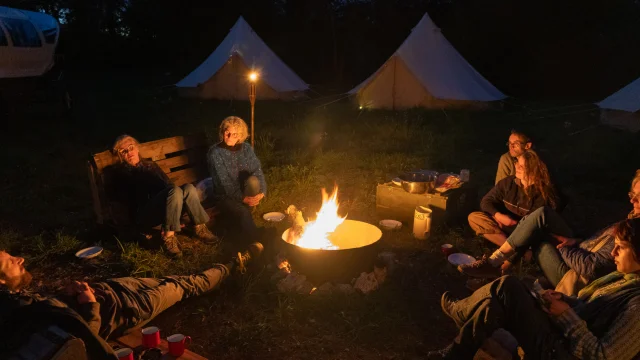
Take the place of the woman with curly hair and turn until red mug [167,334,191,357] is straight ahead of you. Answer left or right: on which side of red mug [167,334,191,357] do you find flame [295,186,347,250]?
right

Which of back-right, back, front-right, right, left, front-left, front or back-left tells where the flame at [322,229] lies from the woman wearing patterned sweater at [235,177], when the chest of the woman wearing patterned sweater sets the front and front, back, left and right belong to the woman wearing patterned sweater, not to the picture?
front

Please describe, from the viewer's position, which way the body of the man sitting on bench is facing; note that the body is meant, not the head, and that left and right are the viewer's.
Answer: facing the viewer and to the right of the viewer

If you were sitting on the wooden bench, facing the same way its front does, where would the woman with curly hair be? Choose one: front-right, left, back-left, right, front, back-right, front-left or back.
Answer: front

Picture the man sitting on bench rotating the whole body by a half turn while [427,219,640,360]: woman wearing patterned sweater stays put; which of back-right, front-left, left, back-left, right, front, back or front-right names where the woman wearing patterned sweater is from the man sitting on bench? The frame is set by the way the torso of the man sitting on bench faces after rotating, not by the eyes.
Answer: back

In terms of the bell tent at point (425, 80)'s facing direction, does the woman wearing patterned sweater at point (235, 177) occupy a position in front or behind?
in front

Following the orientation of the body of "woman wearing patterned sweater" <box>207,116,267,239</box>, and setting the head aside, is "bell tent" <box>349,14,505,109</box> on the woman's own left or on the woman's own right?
on the woman's own left

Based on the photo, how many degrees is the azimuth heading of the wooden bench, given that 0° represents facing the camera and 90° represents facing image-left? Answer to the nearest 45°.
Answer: approximately 315°

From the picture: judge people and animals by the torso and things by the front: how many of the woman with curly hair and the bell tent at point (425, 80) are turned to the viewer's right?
0

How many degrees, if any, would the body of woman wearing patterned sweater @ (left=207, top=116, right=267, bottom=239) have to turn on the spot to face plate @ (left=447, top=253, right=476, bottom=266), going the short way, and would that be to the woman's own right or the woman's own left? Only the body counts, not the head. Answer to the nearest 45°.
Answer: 0° — they already face it

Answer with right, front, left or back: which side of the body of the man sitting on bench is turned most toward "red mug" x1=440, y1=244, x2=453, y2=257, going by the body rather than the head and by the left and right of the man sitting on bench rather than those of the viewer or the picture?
front

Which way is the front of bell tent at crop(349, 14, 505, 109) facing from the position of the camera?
facing the viewer and to the left of the viewer

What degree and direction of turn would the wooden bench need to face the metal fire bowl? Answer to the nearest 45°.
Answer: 0° — it already faces it

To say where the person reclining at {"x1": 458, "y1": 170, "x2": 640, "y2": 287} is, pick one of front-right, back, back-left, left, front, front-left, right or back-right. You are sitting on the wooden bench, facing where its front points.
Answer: front

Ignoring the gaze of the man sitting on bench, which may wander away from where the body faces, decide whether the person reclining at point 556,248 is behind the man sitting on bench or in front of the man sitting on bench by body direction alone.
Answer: in front

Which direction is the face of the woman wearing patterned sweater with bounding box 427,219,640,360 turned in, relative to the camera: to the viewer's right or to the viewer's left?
to the viewer's left

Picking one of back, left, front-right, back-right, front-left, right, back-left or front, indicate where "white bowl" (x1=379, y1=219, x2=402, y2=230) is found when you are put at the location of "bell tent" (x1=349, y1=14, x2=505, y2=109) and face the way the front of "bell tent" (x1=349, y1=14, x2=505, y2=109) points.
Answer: front-left

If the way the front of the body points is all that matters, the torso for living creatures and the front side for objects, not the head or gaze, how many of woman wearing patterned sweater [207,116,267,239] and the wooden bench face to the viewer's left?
0
